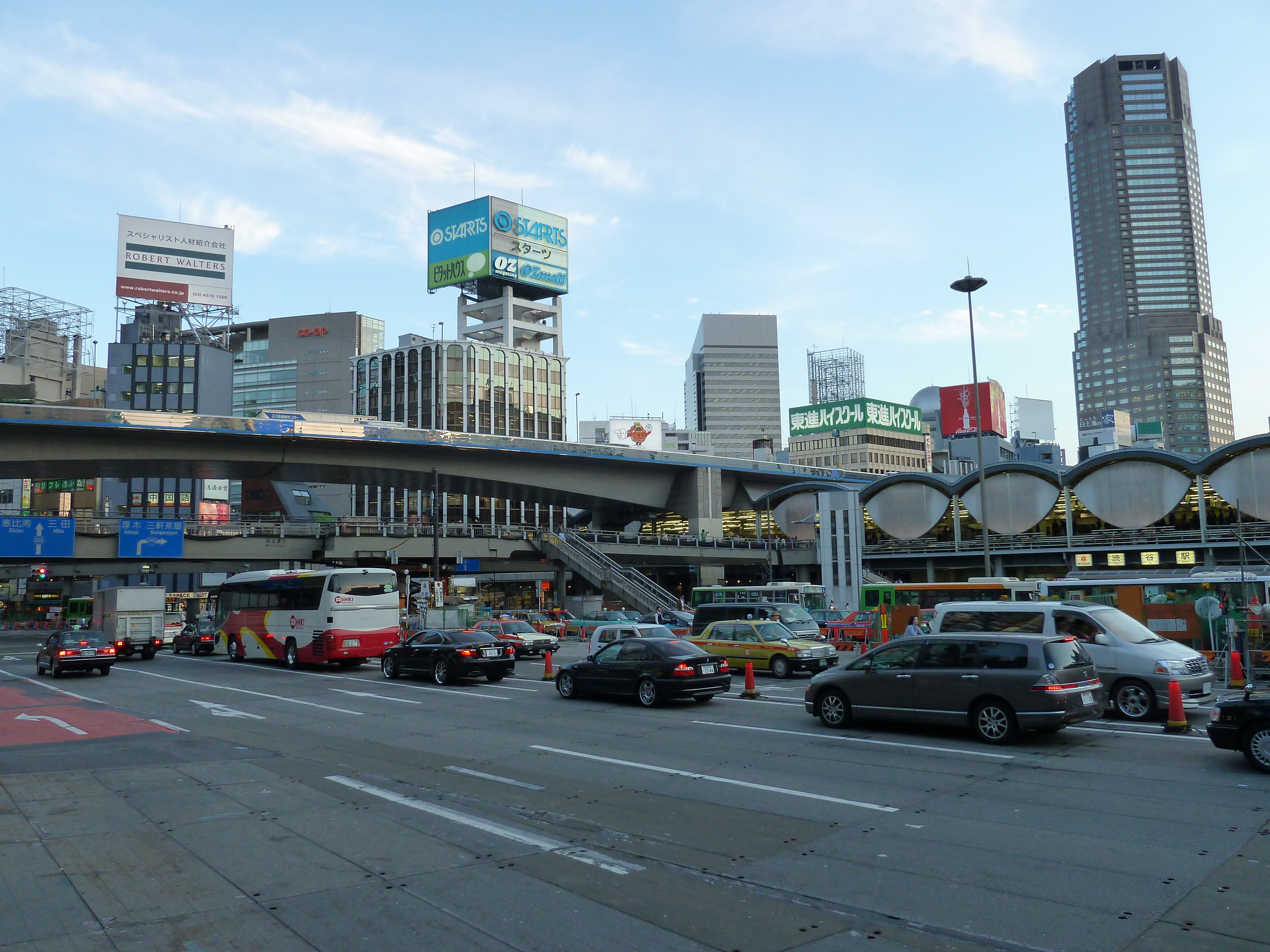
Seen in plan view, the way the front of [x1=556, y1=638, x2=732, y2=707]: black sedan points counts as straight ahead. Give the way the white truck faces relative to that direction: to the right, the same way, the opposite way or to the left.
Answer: the same way

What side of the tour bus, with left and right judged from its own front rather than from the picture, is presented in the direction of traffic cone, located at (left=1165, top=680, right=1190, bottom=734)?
back

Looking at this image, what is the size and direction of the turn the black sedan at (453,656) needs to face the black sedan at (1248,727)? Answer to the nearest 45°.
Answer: approximately 180°

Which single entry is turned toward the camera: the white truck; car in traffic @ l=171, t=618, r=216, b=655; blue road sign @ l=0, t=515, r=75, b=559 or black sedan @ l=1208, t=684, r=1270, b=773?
the blue road sign

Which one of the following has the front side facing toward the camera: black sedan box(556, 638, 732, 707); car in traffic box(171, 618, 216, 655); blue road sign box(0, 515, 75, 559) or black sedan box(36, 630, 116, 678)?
the blue road sign

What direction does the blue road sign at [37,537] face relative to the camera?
toward the camera

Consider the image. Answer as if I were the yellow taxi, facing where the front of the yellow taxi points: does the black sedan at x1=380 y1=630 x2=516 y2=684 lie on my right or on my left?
on my right

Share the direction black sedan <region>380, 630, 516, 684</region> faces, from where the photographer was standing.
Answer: facing away from the viewer and to the left of the viewer

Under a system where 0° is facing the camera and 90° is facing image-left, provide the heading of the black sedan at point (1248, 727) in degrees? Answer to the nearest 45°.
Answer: approximately 90°

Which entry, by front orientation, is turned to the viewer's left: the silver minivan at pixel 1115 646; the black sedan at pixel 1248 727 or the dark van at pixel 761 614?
the black sedan

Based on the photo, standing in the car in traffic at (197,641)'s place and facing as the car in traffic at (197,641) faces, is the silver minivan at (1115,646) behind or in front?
behind

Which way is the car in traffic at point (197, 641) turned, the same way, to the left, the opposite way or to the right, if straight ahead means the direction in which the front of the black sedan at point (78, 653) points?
the same way

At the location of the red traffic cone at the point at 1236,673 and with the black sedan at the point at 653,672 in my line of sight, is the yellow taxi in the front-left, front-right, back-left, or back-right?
front-right

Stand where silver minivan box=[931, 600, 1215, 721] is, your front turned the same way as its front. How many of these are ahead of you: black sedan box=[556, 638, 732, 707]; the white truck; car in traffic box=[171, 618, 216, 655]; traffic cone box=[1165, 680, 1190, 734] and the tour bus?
1

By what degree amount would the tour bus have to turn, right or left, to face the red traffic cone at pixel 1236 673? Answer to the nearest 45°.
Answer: approximately 180°

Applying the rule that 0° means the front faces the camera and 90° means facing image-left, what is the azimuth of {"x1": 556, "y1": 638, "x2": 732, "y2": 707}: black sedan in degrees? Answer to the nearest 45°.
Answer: approximately 135°
